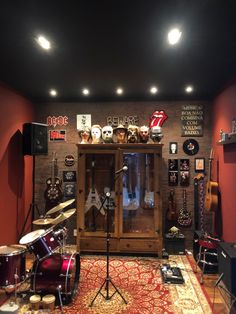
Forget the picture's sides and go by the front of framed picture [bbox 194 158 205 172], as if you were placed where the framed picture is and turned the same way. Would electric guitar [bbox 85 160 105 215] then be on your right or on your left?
on your right

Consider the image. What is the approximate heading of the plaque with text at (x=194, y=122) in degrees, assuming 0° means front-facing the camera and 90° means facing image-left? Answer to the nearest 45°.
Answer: approximately 0°

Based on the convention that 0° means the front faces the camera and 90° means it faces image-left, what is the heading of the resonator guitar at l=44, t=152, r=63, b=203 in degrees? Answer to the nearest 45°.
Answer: approximately 0°

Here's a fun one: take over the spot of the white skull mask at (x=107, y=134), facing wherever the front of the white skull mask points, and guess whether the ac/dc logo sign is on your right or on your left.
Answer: on your right

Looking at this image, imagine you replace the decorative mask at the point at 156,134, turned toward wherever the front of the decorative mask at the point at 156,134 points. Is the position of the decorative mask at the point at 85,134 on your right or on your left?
on your right
